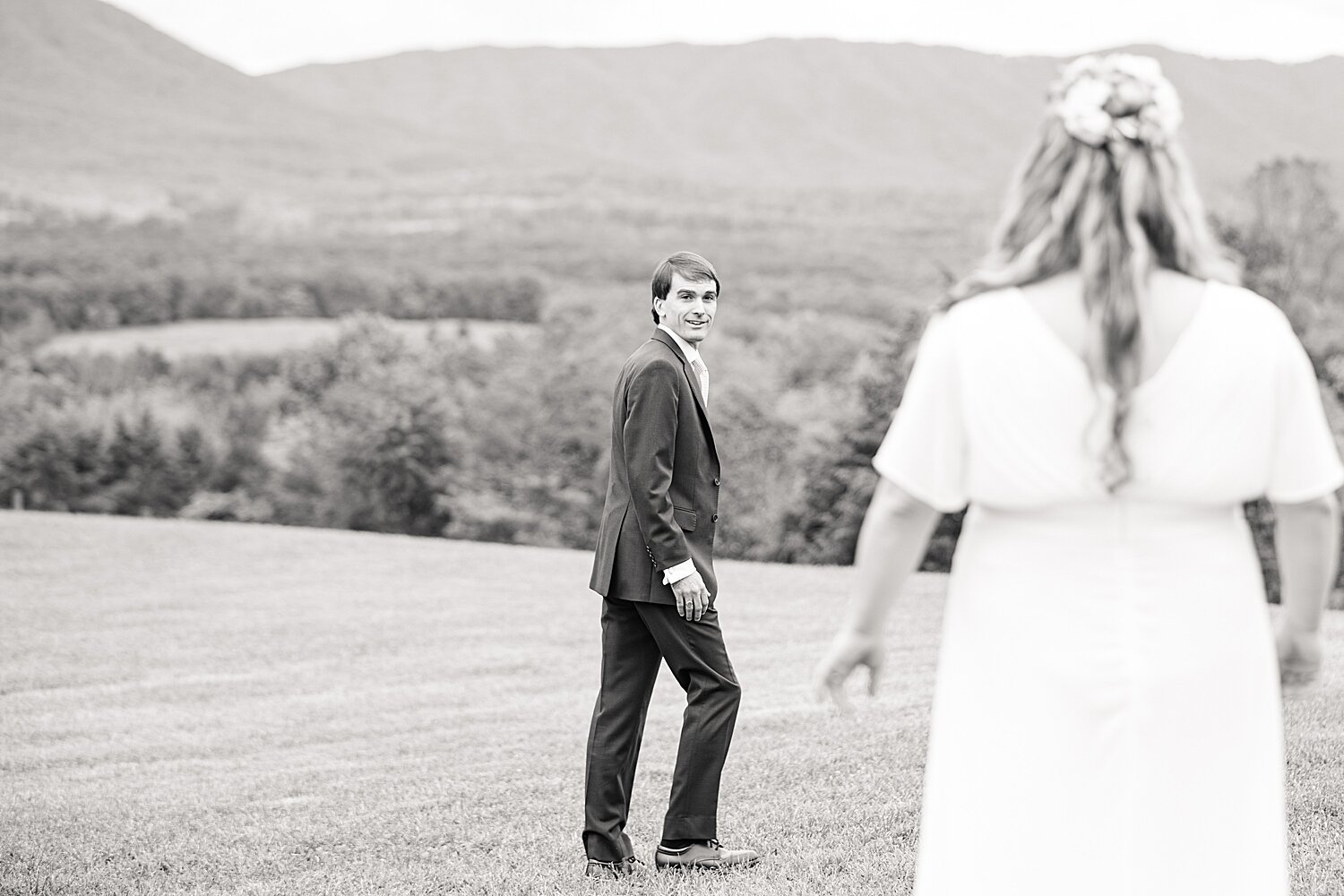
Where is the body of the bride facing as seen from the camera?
away from the camera

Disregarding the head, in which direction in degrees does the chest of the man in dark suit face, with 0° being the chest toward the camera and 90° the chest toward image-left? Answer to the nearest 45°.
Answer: approximately 270°

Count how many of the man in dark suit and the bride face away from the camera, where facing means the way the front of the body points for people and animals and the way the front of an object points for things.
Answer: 1

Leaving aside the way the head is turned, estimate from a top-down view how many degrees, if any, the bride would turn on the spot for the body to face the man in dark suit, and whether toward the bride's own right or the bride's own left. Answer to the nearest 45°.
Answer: approximately 45° to the bride's own left

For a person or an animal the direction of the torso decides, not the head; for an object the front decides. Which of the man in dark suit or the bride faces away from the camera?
the bride

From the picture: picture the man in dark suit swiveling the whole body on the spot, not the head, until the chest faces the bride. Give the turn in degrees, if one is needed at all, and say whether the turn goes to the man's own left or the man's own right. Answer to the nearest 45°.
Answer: approximately 90° to the man's own right

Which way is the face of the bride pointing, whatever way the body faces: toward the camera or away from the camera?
away from the camera

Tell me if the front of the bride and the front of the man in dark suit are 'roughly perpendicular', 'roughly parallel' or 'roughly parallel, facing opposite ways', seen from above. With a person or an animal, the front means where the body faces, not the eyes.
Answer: roughly perpendicular
